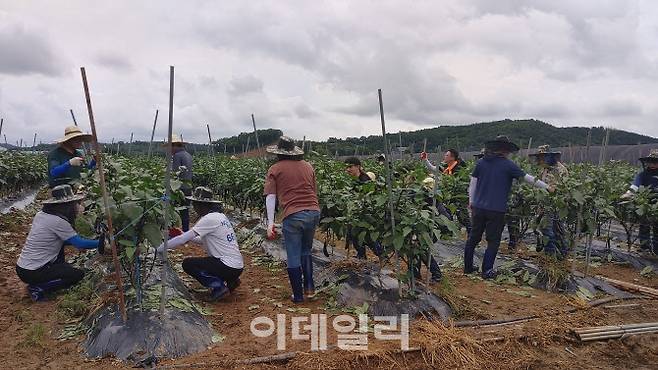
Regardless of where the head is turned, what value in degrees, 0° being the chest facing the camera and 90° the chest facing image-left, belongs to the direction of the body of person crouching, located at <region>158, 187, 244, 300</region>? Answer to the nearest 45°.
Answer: approximately 90°

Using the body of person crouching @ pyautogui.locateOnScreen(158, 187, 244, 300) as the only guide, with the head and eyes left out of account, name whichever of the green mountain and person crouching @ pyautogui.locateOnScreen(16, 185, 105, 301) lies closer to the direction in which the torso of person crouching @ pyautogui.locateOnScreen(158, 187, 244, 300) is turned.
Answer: the person crouching

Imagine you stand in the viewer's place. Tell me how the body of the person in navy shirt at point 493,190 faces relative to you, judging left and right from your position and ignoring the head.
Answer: facing away from the viewer and to the right of the viewer

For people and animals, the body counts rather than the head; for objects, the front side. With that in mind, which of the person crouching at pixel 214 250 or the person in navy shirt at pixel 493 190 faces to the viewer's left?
the person crouching

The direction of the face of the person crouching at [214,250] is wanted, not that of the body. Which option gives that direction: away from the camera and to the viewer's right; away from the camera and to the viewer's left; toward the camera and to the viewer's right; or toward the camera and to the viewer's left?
away from the camera and to the viewer's left

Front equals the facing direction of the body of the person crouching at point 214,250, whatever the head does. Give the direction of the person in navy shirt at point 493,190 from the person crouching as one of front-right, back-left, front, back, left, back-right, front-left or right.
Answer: back

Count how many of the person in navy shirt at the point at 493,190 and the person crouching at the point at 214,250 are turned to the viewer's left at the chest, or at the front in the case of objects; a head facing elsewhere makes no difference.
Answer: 1

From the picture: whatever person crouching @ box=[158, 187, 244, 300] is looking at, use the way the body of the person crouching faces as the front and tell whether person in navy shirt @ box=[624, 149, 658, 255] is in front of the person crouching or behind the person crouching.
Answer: behind

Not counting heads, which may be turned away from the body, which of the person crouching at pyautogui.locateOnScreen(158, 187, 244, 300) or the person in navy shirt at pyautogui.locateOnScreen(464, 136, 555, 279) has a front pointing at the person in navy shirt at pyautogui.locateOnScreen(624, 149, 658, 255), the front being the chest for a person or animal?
the person in navy shirt at pyautogui.locateOnScreen(464, 136, 555, 279)

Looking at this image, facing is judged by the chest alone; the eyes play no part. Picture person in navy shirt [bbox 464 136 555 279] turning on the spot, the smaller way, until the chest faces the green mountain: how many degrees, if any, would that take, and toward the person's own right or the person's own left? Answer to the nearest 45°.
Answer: approximately 45° to the person's own left

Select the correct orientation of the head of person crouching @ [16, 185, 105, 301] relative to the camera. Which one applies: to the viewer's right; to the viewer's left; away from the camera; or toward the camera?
to the viewer's right

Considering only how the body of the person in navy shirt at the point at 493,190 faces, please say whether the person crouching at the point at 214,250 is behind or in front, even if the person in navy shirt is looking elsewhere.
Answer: behind

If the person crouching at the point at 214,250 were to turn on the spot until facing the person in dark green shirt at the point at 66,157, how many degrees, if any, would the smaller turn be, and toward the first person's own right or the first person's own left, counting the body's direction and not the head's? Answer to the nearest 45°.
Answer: approximately 45° to the first person's own right
